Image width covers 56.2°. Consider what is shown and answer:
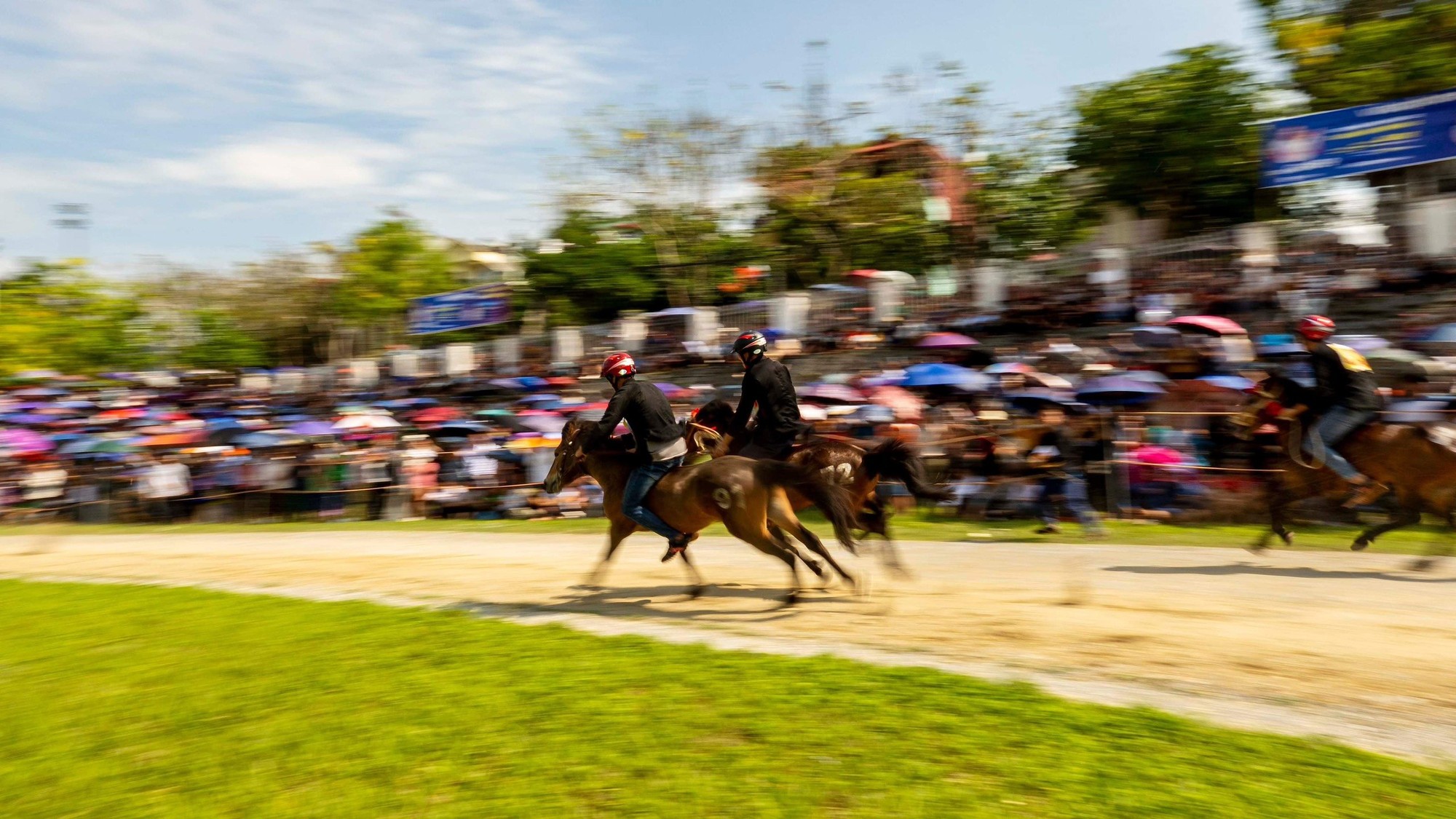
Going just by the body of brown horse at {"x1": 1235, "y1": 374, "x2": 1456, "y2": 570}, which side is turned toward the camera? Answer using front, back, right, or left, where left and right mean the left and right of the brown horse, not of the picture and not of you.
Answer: left

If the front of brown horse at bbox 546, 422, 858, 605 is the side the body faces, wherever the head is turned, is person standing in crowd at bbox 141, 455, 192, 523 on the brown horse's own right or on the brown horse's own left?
on the brown horse's own right

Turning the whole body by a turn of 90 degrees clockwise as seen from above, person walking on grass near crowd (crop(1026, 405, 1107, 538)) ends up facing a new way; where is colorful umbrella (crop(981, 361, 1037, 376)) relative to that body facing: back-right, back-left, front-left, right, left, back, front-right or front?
front-right

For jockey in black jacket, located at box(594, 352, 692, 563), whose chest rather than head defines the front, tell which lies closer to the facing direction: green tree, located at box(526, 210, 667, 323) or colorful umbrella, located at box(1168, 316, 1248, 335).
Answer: the green tree

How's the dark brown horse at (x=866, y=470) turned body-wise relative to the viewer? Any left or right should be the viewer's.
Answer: facing to the left of the viewer

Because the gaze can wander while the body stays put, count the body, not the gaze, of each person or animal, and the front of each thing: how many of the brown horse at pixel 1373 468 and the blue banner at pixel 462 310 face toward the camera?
1

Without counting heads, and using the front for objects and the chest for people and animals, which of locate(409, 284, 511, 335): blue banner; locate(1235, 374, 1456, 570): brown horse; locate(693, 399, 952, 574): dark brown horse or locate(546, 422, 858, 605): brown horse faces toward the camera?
the blue banner

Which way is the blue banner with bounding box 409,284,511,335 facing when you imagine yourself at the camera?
facing the viewer

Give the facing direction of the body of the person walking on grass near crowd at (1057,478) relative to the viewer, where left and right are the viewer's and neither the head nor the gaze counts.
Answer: facing the viewer and to the left of the viewer

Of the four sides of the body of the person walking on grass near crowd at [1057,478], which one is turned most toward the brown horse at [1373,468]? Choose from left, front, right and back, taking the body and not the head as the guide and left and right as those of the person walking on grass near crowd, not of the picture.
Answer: left

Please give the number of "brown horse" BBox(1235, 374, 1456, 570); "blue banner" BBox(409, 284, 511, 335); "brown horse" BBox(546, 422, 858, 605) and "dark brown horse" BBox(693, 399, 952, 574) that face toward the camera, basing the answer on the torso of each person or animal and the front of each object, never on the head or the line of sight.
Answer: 1

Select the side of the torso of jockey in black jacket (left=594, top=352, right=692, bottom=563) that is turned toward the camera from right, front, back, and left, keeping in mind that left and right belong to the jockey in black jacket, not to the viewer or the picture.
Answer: left

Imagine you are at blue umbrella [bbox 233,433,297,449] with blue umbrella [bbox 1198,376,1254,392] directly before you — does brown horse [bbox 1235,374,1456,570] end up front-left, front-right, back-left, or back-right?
front-right

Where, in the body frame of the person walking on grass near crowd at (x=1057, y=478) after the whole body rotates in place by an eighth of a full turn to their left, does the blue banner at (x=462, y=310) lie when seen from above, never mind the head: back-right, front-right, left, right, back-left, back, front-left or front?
back-right

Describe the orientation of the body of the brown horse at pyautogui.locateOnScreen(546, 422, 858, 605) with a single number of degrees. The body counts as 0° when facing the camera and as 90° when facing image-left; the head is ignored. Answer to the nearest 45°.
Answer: approximately 90°
